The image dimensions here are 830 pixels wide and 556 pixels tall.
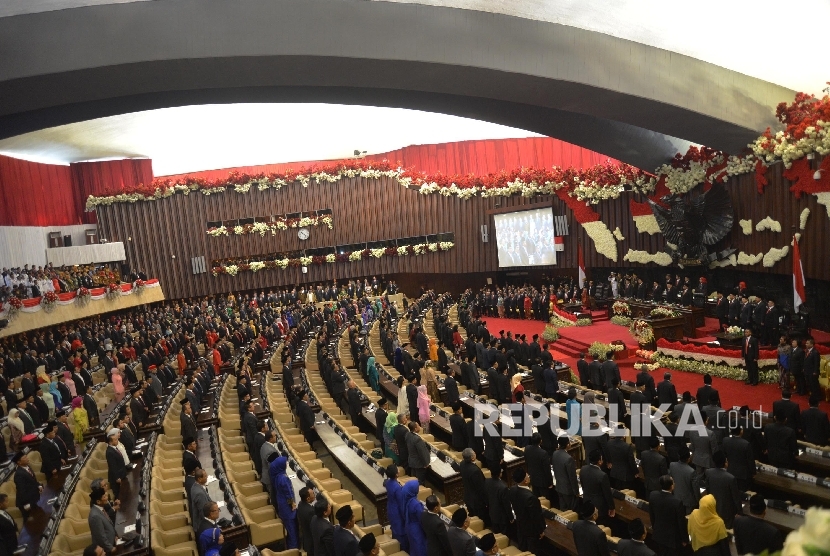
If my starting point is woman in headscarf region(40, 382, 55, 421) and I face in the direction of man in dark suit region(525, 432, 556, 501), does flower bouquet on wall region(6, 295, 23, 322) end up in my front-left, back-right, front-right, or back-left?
back-left

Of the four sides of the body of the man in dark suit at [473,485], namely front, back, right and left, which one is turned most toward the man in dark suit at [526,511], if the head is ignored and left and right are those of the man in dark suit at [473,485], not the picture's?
right

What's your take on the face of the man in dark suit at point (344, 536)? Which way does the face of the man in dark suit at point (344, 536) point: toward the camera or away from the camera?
away from the camera

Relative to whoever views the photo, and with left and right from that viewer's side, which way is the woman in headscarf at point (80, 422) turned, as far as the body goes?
facing to the right of the viewer

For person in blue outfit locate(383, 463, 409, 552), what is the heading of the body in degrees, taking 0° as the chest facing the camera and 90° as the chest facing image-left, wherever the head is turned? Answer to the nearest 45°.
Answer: approximately 225°

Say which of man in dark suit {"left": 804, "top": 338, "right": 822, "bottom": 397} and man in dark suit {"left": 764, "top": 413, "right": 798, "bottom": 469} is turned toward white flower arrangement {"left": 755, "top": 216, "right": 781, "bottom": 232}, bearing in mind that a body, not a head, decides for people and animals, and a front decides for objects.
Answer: man in dark suit {"left": 764, "top": 413, "right": 798, "bottom": 469}

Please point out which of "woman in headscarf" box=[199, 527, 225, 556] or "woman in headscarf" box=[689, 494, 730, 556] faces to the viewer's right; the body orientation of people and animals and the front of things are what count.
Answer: "woman in headscarf" box=[199, 527, 225, 556]
